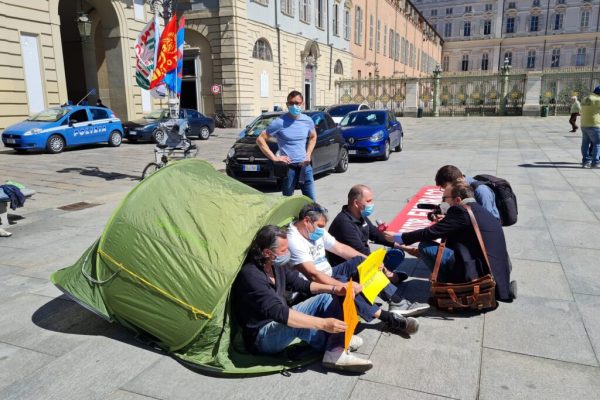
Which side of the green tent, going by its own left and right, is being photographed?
right

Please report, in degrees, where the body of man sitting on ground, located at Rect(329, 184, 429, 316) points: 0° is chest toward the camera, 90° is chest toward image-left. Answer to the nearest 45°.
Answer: approximately 315°

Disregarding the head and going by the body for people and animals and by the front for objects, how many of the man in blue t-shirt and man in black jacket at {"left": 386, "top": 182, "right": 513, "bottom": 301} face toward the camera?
1

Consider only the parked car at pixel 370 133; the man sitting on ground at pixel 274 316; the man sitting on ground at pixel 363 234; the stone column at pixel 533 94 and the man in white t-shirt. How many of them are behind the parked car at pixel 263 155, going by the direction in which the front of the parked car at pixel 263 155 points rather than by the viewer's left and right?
2

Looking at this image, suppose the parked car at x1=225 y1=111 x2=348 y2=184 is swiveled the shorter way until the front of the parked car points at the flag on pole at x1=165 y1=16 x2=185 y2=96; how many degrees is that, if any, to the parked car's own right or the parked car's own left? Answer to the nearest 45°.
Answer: approximately 90° to the parked car's own right

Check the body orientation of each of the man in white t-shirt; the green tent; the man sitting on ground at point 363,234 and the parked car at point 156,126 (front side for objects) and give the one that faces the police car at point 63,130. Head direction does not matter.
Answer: the parked car

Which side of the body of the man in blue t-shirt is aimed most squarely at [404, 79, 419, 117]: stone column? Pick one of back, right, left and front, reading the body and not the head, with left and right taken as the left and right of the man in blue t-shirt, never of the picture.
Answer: back

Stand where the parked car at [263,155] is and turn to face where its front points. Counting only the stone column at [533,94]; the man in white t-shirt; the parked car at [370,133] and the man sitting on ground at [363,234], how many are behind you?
2

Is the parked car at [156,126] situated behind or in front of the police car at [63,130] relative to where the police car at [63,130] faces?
behind

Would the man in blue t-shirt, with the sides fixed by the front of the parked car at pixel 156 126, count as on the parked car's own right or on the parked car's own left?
on the parked car's own left

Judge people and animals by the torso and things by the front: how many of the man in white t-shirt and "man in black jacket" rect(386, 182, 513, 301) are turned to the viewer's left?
1

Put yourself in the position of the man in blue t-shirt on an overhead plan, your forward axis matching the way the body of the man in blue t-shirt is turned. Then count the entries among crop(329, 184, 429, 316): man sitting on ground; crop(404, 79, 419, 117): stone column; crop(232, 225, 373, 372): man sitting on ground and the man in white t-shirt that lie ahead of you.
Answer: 3

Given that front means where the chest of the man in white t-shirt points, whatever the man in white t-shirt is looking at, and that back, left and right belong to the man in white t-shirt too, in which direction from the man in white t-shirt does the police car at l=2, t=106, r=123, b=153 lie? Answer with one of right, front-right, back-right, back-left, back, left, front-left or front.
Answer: back
